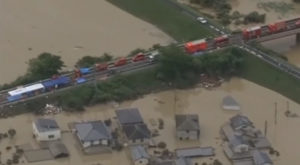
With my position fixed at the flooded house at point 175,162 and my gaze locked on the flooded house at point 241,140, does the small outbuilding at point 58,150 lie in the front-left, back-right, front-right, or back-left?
back-left

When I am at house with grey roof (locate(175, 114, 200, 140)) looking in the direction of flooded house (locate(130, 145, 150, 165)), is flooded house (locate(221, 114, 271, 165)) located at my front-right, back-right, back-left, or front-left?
back-left

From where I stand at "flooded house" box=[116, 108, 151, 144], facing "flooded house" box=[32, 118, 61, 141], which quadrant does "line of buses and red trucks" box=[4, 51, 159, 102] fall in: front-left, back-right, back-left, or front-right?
front-right
